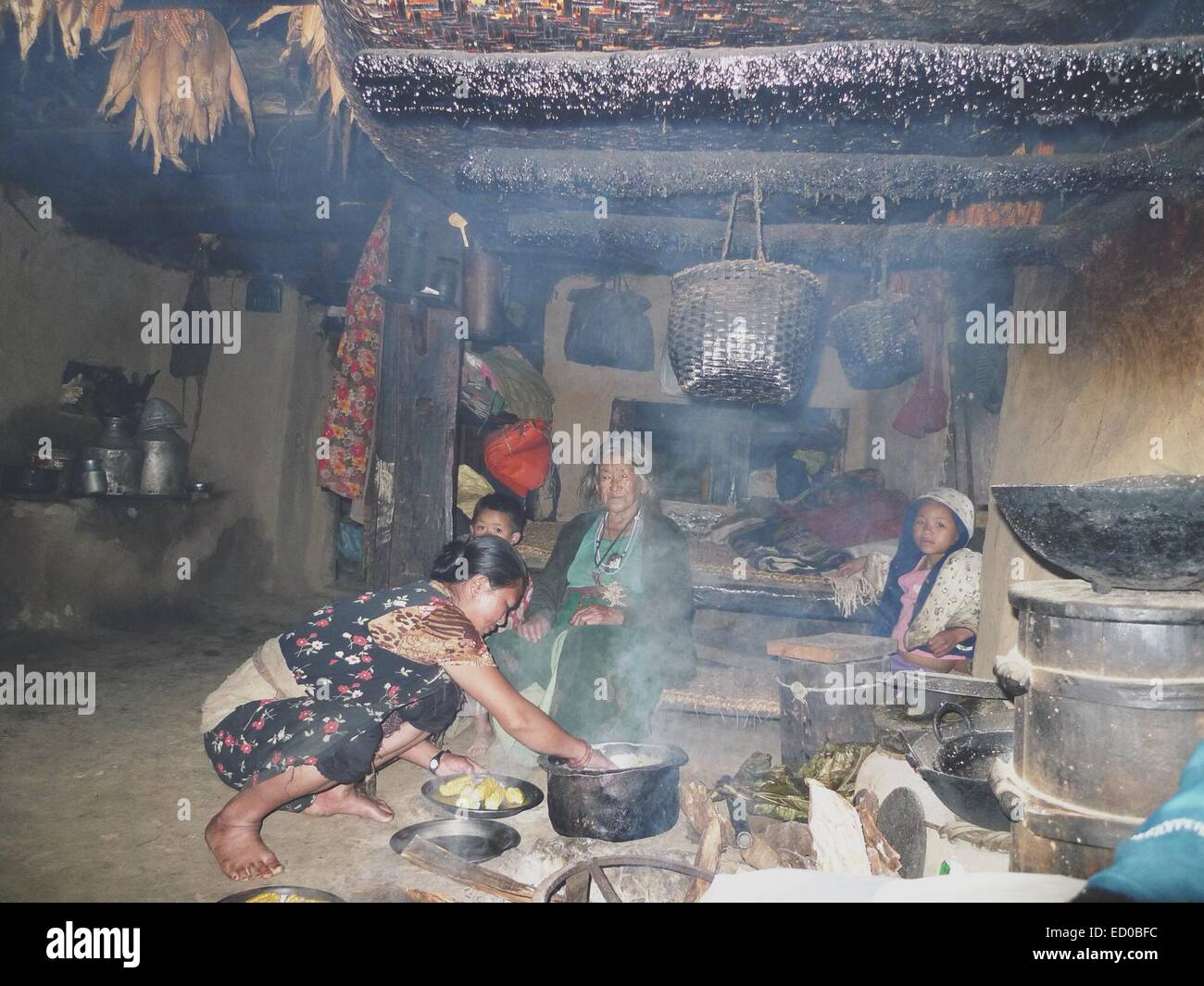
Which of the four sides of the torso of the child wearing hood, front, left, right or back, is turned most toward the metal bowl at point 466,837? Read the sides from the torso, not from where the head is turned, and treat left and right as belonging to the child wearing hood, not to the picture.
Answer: front

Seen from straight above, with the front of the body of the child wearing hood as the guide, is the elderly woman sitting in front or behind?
in front

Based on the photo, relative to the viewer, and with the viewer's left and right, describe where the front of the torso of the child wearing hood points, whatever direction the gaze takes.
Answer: facing the viewer and to the left of the viewer

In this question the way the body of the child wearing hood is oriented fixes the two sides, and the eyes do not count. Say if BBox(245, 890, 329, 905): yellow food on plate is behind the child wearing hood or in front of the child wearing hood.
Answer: in front

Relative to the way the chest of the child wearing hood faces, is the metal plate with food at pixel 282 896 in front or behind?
in front

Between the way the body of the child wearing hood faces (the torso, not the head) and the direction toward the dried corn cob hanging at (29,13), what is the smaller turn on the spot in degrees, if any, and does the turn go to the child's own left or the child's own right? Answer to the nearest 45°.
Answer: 0° — they already face it

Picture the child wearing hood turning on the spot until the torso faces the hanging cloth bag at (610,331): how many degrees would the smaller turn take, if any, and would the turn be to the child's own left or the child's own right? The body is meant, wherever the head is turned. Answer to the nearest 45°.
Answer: approximately 90° to the child's own right

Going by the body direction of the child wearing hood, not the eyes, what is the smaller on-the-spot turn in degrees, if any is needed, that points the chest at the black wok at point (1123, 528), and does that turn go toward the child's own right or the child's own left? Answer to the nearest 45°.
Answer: approximately 45° to the child's own left
